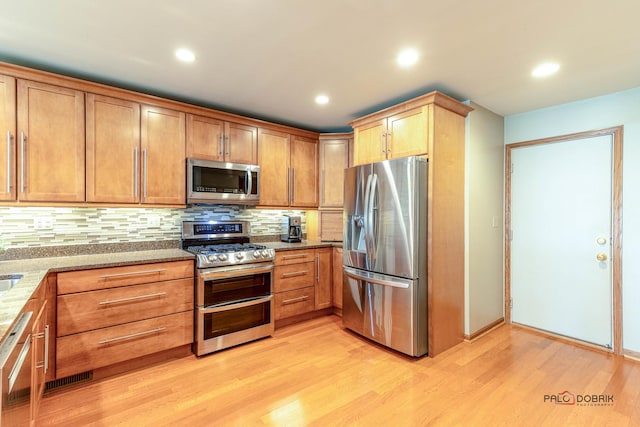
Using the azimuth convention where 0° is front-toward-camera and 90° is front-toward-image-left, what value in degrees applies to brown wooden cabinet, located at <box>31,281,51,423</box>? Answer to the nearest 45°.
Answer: approximately 270°

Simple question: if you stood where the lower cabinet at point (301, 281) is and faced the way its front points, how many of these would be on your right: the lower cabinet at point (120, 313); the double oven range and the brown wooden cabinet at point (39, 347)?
3

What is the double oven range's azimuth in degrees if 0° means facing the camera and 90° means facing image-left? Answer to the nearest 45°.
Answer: approximately 315°

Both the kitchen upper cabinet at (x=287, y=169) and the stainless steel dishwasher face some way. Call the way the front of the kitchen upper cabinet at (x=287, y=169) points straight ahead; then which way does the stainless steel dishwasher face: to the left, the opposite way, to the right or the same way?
to the left

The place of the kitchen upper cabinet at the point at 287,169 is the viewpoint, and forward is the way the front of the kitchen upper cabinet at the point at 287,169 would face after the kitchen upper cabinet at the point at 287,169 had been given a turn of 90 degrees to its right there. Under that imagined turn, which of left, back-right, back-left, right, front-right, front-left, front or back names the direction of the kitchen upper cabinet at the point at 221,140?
front

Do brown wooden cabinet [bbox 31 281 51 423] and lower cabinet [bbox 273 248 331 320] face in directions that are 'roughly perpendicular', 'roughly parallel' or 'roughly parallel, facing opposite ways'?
roughly perpendicular

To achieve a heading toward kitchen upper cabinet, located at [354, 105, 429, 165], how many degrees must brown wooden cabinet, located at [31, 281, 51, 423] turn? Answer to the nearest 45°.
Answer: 0° — it already faces it

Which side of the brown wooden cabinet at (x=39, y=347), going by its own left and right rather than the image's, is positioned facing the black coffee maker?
front

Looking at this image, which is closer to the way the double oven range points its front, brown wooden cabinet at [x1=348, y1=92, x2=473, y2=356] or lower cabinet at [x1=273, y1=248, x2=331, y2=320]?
the brown wooden cabinet

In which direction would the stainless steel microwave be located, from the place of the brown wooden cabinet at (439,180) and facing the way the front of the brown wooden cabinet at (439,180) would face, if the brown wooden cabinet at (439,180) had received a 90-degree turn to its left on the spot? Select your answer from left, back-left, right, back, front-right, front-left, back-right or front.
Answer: back-right

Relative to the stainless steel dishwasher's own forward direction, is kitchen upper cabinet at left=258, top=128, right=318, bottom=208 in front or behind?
in front

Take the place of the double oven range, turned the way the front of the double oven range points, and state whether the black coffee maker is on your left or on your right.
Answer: on your left

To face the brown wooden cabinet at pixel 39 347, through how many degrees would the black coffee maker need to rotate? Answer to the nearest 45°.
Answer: approximately 90° to its right

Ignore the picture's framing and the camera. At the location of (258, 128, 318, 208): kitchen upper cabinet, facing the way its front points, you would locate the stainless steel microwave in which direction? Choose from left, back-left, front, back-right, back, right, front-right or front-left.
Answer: right

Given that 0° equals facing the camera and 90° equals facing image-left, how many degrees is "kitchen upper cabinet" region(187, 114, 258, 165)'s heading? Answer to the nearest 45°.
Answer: approximately 315°
